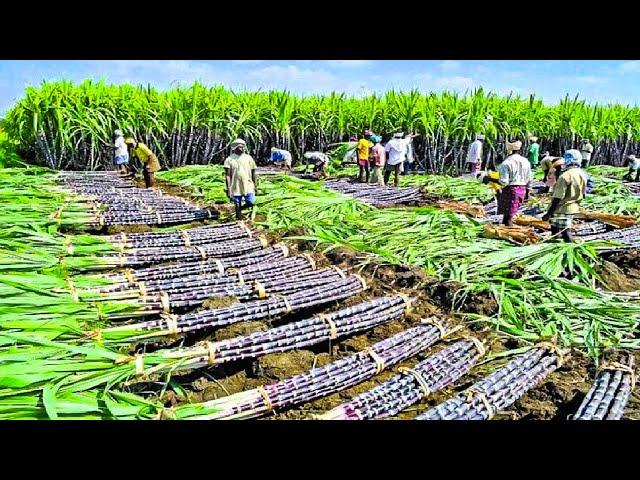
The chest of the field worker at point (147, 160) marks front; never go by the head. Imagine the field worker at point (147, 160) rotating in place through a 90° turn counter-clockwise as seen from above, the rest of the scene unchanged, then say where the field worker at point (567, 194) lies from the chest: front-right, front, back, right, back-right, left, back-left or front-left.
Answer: front-left

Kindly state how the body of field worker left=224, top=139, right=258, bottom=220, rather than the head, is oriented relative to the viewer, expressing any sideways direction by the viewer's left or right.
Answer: facing the viewer

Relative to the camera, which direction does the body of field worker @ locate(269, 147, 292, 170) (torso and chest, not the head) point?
to the viewer's left

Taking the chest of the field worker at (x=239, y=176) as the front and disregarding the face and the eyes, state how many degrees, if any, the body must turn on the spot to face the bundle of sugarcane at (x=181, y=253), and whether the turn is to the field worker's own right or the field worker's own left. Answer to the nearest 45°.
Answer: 0° — they already face it

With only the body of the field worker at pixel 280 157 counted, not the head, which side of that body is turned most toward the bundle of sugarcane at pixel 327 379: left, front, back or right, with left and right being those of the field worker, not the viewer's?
left

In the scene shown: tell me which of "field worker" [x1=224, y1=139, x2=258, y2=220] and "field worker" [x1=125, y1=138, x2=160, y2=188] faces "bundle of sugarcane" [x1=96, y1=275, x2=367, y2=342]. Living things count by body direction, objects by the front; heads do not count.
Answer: "field worker" [x1=224, y1=139, x2=258, y2=220]

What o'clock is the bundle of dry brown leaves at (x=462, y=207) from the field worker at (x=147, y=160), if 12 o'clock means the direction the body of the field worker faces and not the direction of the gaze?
The bundle of dry brown leaves is roughly at 7 o'clock from the field worker.

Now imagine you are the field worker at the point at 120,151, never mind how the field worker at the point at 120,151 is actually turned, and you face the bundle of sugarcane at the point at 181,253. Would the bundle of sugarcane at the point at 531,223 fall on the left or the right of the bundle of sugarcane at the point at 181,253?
left

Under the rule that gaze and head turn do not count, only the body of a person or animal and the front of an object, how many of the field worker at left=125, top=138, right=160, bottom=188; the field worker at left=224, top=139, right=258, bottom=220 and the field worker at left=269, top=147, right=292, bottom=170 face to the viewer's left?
2

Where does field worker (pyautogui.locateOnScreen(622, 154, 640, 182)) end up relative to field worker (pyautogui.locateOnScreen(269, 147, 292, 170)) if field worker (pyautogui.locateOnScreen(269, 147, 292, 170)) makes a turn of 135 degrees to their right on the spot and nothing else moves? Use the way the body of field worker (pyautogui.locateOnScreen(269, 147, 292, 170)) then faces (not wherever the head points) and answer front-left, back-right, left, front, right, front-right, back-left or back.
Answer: front-right

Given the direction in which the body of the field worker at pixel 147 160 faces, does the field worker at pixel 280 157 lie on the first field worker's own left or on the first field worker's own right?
on the first field worker's own right

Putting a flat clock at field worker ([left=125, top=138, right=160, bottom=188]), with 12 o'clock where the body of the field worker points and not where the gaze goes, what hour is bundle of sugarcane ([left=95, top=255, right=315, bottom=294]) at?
The bundle of sugarcane is roughly at 9 o'clock from the field worker.
